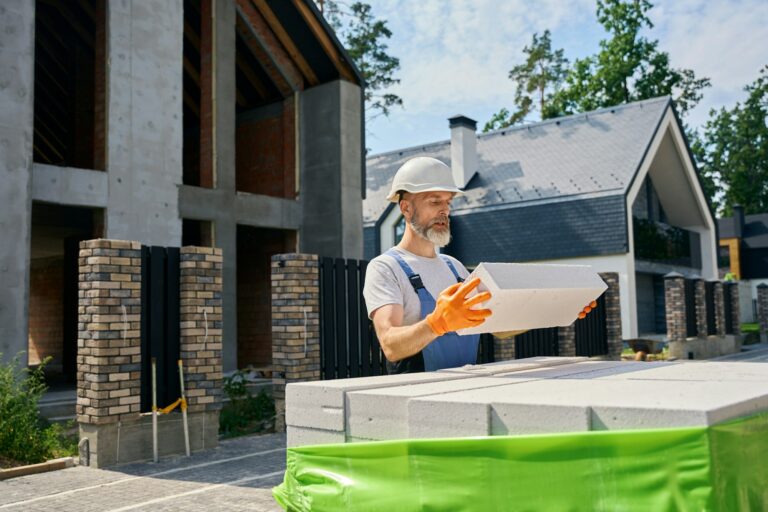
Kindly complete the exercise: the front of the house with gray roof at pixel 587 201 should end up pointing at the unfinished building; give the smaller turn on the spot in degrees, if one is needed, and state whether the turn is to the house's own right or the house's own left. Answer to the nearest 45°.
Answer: approximately 90° to the house's own right

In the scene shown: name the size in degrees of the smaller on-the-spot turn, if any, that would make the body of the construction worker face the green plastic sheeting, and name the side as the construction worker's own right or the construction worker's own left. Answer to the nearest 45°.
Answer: approximately 45° to the construction worker's own right

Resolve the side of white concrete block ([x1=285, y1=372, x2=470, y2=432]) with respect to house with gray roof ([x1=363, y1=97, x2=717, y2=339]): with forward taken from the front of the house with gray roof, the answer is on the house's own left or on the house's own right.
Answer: on the house's own right

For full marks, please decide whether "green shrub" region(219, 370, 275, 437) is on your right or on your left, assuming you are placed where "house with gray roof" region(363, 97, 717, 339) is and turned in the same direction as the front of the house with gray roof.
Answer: on your right

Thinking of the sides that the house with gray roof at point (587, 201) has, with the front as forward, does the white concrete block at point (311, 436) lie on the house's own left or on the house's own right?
on the house's own right

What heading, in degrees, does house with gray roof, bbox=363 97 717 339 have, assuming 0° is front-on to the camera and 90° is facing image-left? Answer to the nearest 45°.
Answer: approximately 315°

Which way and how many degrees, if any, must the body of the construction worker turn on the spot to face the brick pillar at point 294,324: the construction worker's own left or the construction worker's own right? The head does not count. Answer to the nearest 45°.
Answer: approximately 135° to the construction worker's own left

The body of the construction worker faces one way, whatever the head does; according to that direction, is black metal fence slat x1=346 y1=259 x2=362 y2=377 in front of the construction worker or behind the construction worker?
behind
